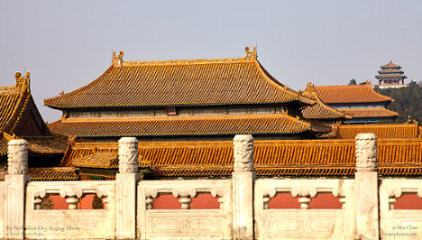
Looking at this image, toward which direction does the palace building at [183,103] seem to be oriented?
toward the camera

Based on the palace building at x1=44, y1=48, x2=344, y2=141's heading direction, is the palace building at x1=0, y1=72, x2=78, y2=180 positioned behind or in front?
in front
